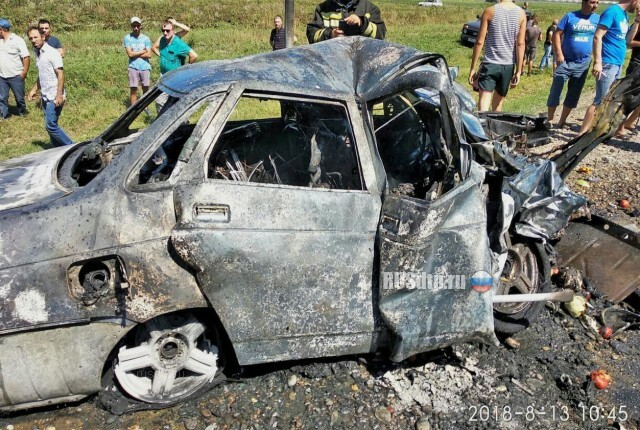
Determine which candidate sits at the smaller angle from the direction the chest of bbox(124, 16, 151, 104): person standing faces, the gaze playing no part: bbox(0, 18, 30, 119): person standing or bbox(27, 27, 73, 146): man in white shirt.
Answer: the man in white shirt

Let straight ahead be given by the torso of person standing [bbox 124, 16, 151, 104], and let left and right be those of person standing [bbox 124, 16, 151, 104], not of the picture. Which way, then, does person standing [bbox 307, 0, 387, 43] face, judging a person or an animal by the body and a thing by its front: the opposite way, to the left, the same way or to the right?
the same way

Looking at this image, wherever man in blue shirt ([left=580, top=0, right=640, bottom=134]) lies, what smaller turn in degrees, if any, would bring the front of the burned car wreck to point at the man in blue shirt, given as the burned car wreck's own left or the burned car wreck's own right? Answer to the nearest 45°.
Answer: approximately 45° to the burned car wreck's own left

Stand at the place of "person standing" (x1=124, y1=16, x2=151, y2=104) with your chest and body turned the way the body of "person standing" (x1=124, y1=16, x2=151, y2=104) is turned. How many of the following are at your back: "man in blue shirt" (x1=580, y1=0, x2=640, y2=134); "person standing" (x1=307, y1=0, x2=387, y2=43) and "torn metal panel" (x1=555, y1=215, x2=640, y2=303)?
0

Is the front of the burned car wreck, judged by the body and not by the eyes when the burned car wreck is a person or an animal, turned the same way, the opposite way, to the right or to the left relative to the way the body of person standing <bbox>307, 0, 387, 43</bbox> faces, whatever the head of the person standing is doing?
to the left

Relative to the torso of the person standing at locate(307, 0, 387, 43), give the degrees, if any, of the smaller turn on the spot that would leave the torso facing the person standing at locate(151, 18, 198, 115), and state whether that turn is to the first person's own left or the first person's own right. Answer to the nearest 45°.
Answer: approximately 135° to the first person's own right

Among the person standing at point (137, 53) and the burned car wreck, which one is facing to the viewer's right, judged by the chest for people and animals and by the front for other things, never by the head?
the burned car wreck

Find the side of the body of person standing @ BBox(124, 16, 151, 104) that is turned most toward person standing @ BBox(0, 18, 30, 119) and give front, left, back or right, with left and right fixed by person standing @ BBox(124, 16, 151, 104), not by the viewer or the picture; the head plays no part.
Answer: right

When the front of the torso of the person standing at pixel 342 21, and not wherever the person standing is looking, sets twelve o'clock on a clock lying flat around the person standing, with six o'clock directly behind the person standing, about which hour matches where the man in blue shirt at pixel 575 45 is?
The man in blue shirt is roughly at 8 o'clock from the person standing.

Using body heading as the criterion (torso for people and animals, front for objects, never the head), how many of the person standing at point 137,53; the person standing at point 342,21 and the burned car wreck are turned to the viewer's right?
1

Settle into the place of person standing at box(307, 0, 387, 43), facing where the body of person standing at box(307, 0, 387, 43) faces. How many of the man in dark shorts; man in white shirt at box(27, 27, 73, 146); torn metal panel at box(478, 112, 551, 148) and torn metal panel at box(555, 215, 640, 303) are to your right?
1

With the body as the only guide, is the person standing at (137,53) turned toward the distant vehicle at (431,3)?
no

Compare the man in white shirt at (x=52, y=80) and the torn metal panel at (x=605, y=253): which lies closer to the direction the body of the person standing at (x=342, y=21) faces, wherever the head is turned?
the torn metal panel

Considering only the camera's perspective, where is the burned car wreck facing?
facing to the right of the viewer

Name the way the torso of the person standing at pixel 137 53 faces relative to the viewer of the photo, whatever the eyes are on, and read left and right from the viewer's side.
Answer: facing the viewer

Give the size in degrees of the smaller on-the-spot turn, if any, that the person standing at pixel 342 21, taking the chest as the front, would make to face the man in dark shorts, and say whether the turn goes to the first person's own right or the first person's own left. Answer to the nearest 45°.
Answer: approximately 90° to the first person's own left

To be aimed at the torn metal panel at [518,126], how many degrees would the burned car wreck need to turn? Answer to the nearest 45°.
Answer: approximately 45° to its left

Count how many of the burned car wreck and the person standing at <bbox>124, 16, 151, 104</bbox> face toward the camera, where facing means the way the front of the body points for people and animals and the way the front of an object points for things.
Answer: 1

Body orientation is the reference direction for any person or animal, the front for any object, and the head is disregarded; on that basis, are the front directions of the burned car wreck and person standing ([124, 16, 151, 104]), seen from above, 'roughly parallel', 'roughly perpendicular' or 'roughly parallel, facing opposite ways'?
roughly perpendicular

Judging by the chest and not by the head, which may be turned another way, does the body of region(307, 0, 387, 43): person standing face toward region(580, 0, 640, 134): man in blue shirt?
no

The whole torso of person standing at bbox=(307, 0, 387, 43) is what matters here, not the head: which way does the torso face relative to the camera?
toward the camera

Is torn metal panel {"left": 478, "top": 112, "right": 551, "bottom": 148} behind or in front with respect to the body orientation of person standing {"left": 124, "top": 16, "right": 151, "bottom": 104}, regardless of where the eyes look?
in front

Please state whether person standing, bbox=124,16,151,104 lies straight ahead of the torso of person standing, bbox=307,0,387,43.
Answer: no

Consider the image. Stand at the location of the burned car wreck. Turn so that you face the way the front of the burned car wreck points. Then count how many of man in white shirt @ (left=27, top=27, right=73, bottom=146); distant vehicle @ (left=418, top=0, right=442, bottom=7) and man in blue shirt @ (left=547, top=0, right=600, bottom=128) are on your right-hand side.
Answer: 0
